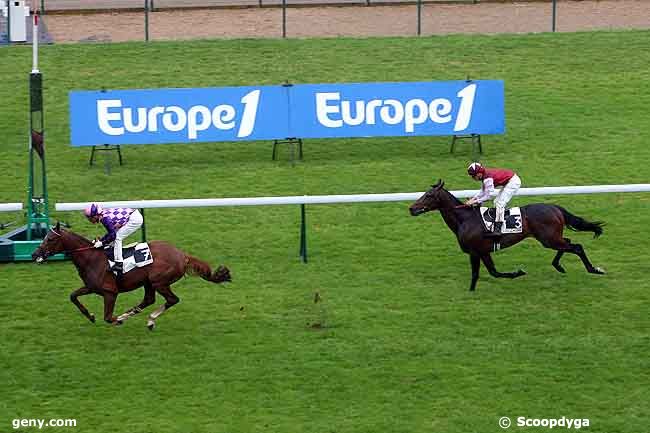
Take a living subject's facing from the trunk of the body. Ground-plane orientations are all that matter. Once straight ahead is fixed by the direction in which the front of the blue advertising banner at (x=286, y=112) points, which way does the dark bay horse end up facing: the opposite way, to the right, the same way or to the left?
to the right

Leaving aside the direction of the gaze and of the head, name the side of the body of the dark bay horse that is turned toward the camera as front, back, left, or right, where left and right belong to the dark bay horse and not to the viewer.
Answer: left

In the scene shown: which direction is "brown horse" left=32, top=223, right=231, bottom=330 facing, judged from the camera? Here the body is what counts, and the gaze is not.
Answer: to the viewer's left

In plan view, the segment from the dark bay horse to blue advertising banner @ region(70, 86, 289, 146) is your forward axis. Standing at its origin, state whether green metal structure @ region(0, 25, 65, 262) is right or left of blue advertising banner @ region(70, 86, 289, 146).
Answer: left

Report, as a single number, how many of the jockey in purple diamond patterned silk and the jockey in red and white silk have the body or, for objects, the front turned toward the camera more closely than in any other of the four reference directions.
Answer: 0

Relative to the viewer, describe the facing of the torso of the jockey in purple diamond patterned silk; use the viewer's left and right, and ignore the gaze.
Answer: facing to the left of the viewer

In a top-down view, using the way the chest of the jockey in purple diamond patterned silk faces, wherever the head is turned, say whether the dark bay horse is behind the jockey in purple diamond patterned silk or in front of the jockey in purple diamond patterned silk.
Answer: behind

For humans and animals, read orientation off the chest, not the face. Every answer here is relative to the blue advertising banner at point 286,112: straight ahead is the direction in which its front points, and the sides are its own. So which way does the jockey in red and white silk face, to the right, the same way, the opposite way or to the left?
to the right

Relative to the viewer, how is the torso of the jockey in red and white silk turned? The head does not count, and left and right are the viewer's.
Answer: facing to the left of the viewer

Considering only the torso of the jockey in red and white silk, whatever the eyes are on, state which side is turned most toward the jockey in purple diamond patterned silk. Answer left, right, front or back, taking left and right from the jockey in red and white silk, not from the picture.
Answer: front

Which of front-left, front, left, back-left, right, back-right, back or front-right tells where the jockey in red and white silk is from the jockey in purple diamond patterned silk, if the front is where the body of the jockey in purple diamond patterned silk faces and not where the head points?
back

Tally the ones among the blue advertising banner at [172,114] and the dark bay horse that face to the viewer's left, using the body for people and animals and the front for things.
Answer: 1

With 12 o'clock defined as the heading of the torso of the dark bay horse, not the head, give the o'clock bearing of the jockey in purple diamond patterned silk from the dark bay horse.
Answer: The jockey in purple diamond patterned silk is roughly at 11 o'clock from the dark bay horse.

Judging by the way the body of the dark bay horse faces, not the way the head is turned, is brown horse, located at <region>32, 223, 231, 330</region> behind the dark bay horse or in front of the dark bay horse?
in front

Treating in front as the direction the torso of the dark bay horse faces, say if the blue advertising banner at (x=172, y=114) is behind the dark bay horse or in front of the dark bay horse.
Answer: in front
